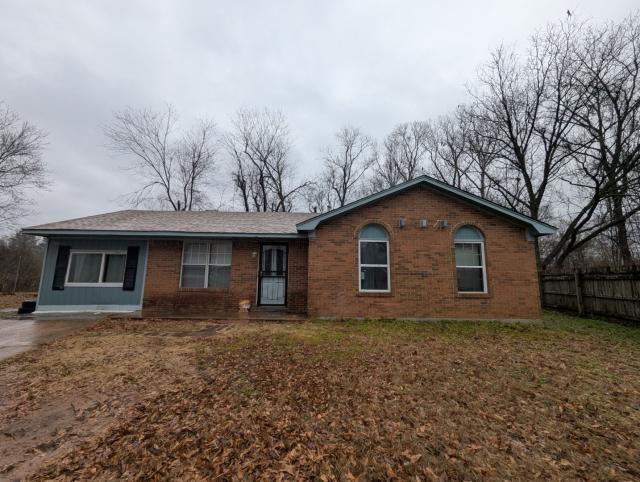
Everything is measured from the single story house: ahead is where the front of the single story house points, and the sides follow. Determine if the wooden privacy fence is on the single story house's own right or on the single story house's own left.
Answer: on the single story house's own left

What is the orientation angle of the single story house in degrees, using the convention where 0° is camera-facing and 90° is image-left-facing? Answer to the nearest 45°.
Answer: approximately 0°
